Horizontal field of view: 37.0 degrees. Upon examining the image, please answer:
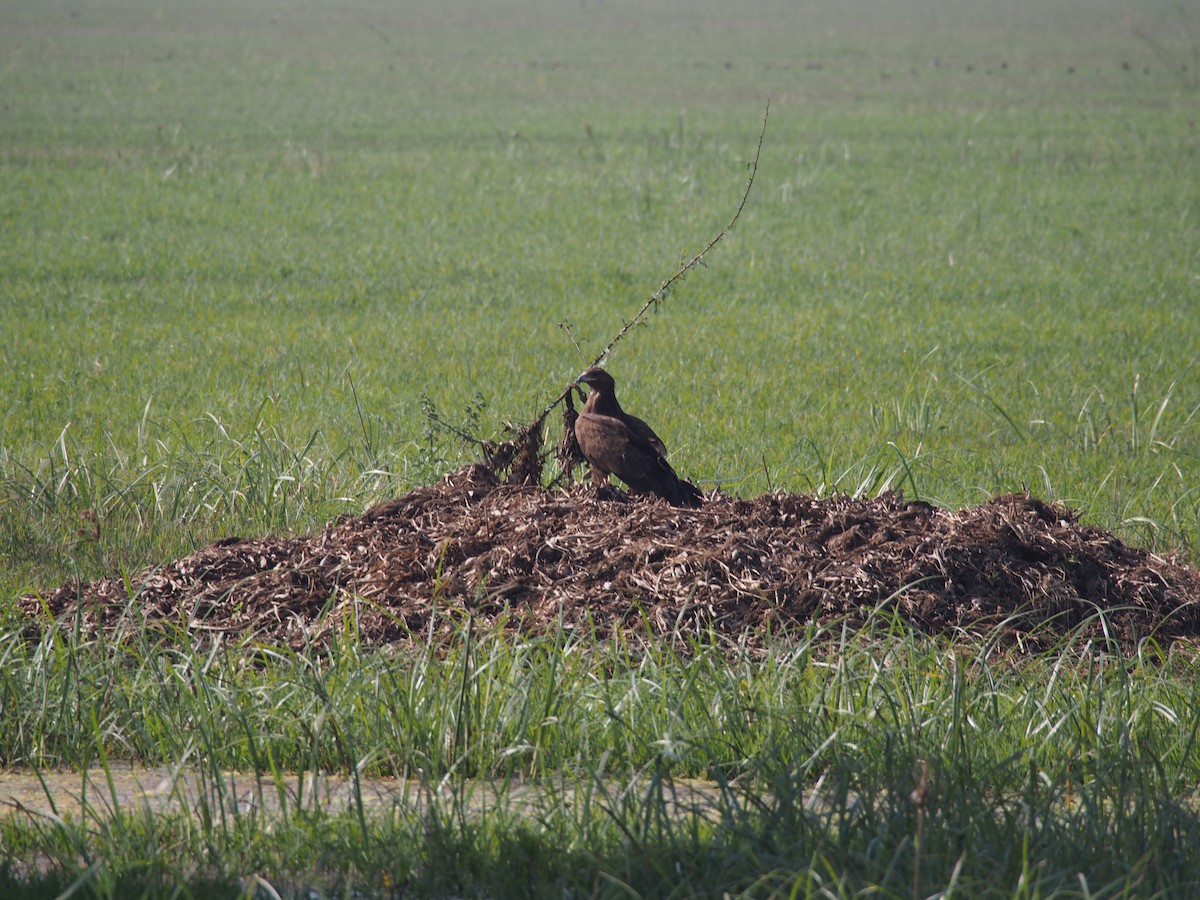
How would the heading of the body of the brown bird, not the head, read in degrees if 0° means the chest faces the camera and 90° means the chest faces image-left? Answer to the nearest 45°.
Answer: approximately 90°
